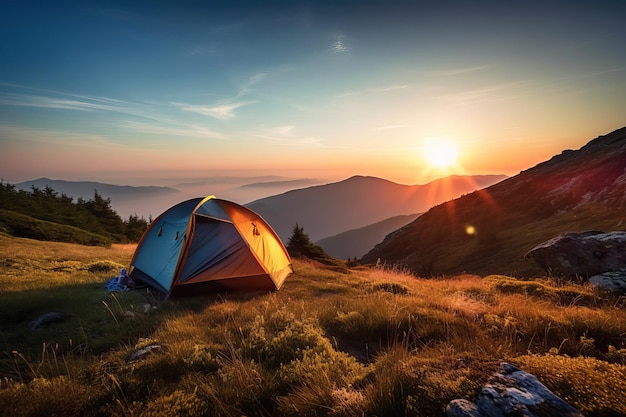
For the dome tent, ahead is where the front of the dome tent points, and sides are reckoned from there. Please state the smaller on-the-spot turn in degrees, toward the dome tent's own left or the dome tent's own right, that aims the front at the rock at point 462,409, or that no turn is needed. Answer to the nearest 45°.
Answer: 0° — it already faces it

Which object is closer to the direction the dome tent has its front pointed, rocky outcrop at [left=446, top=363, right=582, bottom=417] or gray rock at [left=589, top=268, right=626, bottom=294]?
the rocky outcrop

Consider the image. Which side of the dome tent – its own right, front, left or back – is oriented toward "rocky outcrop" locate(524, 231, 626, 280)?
left

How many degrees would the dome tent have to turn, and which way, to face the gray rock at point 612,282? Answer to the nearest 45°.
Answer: approximately 45° to its left

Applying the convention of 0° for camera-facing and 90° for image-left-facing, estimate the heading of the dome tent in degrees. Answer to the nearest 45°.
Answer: approximately 0°

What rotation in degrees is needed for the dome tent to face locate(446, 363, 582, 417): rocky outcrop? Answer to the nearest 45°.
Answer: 0° — it already faces it
